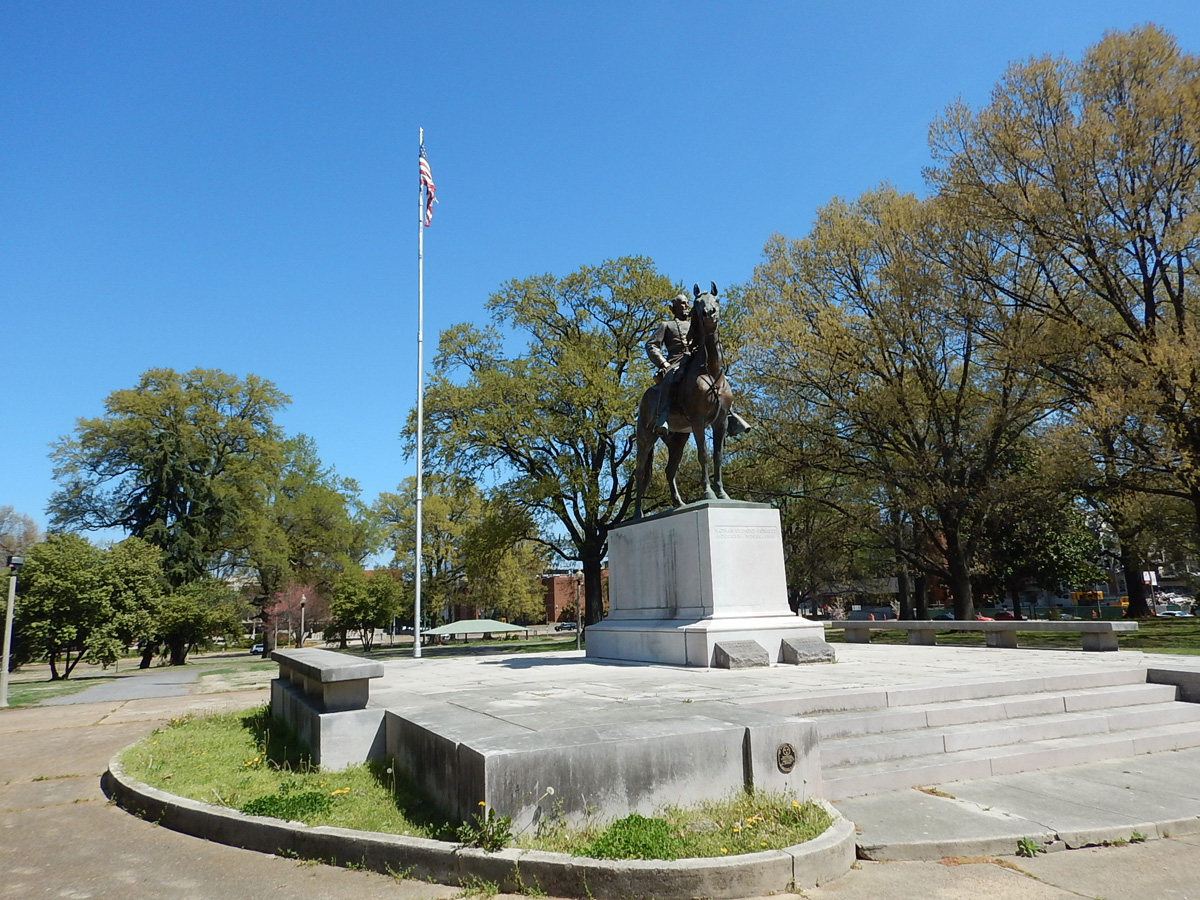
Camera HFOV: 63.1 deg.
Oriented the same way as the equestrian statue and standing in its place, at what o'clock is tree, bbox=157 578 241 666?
The tree is roughly at 6 o'clock from the equestrian statue.

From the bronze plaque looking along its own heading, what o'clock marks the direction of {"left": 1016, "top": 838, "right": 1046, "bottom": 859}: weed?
The weed is roughly at 11 o'clock from the bronze plaque.

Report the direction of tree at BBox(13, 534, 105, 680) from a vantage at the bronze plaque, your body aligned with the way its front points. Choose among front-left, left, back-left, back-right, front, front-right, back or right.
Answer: back

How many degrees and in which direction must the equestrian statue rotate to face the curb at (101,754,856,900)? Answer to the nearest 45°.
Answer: approximately 45° to its right

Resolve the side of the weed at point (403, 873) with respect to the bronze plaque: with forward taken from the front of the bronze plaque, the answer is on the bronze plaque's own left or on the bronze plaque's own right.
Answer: on the bronze plaque's own right

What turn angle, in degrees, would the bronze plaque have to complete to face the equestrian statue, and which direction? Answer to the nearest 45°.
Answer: approximately 135° to its left

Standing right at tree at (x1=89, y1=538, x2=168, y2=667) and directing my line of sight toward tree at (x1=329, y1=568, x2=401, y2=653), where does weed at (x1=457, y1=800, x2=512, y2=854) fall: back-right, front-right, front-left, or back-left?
back-right

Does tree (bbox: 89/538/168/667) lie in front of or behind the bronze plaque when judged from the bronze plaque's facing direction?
behind

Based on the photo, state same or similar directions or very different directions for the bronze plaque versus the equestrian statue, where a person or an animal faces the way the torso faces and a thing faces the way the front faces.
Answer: same or similar directions

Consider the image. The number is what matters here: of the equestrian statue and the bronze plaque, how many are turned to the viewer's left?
0

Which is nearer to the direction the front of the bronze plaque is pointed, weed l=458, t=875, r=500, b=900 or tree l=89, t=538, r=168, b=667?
the weed

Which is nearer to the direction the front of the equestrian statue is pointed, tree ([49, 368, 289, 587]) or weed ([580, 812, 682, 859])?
the weed

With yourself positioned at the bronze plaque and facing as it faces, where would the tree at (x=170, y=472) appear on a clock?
The tree is roughly at 6 o'clock from the bronze plaque.

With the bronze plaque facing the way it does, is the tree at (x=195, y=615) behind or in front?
behind

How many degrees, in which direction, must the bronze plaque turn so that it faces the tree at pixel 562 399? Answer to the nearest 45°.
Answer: approximately 135° to its left

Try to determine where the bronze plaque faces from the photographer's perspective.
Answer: facing the viewer and to the right of the viewer
